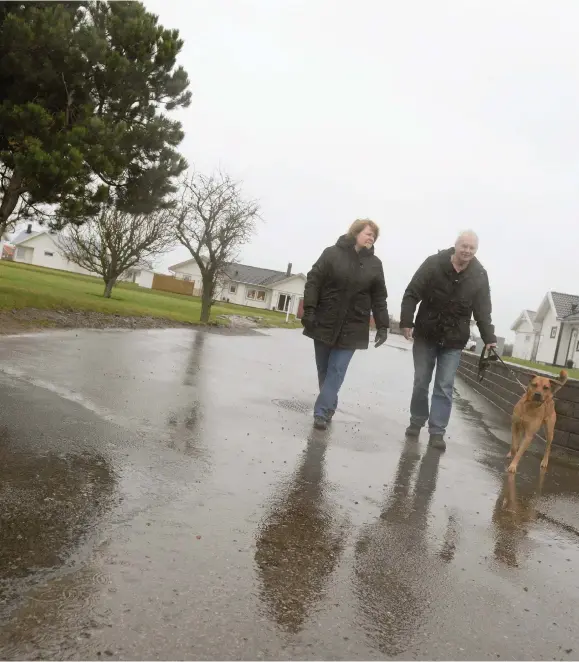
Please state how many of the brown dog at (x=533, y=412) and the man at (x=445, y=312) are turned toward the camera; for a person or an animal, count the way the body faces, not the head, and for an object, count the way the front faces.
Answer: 2

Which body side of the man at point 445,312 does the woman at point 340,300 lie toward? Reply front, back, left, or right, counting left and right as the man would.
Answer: right

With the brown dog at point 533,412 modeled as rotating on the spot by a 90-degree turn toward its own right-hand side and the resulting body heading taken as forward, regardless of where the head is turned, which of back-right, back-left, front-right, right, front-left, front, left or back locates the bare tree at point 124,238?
front-right

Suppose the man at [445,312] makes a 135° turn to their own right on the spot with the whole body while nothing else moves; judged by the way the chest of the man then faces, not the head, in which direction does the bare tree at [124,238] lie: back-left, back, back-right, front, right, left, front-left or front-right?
front

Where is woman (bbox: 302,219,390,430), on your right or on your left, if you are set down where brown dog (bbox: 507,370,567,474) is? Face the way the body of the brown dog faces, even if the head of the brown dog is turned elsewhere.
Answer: on your right

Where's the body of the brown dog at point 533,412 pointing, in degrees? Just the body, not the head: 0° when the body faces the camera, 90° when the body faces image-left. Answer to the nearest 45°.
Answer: approximately 0°

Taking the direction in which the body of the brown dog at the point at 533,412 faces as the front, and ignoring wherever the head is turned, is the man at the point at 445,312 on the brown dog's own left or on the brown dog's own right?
on the brown dog's own right

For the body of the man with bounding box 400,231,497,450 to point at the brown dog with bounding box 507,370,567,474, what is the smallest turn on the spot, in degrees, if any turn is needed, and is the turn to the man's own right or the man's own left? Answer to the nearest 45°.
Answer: approximately 90° to the man's own left
